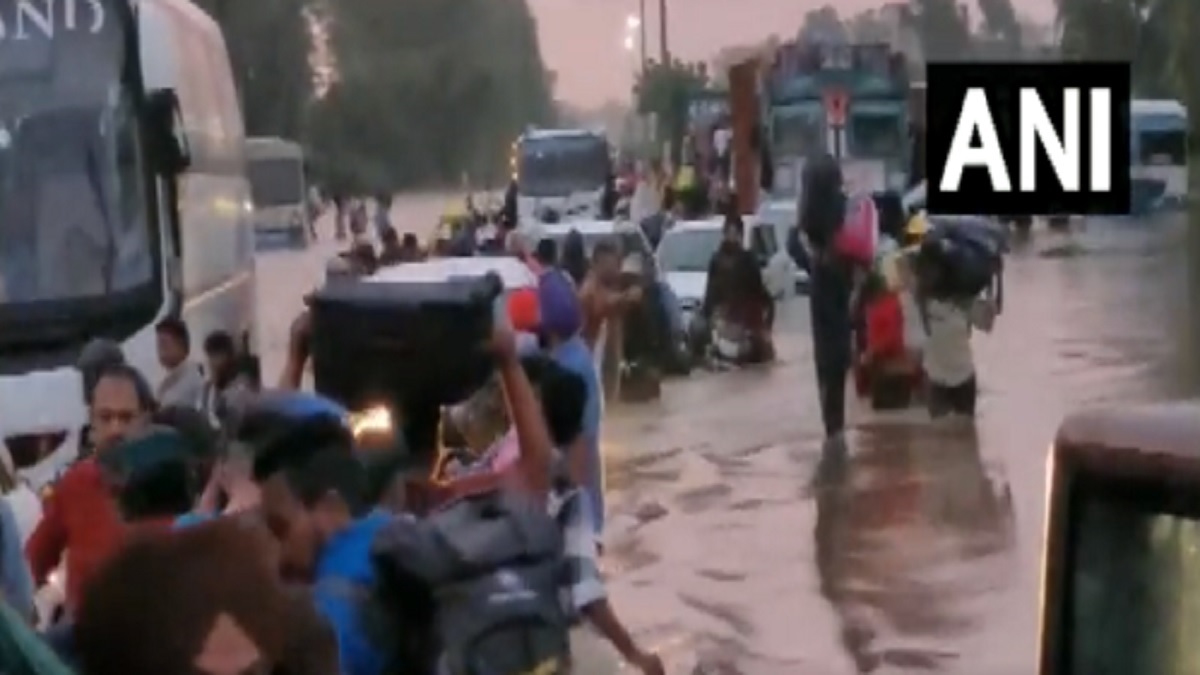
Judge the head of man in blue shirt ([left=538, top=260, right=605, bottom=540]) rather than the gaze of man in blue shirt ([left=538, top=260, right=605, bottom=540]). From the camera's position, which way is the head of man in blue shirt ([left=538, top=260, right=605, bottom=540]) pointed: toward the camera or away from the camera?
away from the camera

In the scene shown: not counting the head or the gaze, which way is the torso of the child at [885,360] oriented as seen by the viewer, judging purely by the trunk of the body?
away from the camera

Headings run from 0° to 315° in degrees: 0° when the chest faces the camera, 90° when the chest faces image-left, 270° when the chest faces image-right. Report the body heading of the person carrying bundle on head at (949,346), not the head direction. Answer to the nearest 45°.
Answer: approximately 180°

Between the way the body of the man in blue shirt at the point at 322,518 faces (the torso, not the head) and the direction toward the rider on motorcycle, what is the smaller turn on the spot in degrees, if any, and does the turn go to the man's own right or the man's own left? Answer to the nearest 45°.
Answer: approximately 90° to the man's own right

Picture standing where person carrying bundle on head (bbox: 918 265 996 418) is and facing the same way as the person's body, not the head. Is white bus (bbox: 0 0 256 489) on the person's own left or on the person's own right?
on the person's own left

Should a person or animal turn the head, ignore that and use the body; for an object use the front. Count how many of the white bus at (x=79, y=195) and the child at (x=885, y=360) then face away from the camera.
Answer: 1
